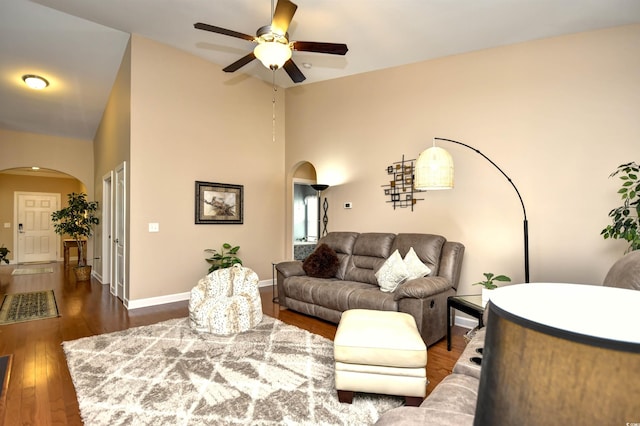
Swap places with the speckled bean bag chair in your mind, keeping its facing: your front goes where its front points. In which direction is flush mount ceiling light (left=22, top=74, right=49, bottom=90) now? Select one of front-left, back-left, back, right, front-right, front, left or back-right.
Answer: right

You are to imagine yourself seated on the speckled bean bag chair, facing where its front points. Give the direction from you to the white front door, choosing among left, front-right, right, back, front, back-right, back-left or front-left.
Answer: right

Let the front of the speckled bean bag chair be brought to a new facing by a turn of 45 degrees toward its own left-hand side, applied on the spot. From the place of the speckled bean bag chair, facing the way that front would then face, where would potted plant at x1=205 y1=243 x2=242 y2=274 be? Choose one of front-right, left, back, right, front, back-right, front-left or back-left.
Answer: back

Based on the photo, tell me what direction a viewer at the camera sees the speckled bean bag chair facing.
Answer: facing the viewer and to the left of the viewer

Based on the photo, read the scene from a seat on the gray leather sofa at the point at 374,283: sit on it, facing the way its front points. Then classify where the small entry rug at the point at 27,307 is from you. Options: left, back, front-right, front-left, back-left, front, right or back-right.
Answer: front-right

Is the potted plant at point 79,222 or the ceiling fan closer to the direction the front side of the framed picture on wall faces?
the ceiling fan

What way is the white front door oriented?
toward the camera

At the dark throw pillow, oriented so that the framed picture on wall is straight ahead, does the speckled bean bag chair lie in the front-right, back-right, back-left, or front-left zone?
front-left

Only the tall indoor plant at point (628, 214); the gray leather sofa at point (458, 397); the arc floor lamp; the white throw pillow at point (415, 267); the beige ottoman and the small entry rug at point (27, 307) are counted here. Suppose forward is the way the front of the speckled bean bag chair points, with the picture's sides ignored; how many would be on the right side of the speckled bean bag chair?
1

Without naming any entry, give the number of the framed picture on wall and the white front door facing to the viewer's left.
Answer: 0

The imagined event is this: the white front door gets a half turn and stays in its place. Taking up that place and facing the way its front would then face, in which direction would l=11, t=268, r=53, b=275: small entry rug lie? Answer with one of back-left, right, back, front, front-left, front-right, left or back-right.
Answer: back

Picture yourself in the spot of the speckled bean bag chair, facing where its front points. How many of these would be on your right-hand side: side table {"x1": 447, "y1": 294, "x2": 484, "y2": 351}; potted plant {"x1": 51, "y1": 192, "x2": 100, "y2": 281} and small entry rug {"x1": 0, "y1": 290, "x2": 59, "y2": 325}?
2

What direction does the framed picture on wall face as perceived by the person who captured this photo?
facing the viewer and to the right of the viewer

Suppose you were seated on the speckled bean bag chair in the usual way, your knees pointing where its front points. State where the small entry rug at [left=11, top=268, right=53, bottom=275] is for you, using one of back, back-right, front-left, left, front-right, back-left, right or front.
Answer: right

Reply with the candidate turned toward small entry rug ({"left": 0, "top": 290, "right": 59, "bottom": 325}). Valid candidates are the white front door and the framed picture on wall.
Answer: the white front door

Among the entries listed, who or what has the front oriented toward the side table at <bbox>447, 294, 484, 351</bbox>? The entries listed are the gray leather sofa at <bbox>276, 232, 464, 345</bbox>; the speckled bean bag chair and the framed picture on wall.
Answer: the framed picture on wall
